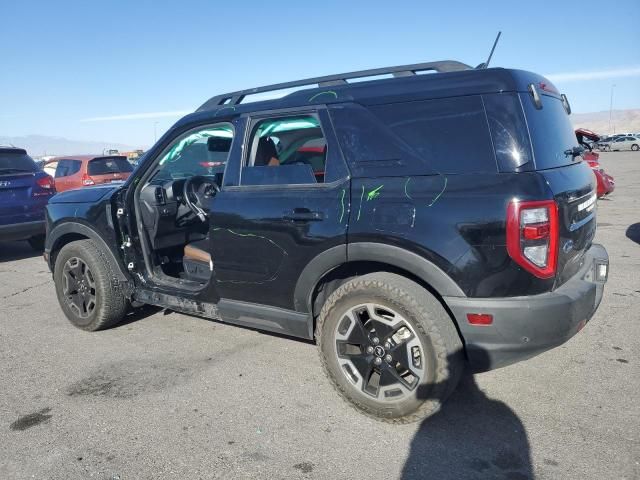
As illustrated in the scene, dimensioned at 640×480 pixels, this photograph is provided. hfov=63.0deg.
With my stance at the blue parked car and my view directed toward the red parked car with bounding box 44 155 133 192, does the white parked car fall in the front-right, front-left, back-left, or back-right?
front-right

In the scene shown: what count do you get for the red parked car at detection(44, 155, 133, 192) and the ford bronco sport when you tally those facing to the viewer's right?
0

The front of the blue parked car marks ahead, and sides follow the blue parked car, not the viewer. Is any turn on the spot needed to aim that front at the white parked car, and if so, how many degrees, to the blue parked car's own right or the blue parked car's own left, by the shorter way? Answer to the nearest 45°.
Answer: approximately 90° to the blue parked car's own right

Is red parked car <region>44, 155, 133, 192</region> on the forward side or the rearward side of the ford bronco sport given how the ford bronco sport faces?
on the forward side

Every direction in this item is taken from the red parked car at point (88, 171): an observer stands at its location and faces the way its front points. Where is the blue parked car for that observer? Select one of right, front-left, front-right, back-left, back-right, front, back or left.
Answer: back-left

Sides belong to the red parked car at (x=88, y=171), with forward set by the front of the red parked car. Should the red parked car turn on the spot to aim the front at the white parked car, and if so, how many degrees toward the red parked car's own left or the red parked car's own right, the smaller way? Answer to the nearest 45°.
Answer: approximately 135° to the red parked car's own right

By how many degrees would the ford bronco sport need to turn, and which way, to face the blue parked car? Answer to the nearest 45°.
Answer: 0° — it already faces it

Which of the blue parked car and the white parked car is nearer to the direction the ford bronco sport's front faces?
the blue parked car

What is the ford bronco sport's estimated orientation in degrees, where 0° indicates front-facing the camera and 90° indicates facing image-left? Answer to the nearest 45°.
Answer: approximately 135°

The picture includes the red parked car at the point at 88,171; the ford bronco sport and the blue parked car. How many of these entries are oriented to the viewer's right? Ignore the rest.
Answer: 0

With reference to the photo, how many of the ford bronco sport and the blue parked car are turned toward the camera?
0

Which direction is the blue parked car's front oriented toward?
away from the camera

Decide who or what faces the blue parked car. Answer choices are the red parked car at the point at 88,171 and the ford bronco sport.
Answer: the ford bronco sport

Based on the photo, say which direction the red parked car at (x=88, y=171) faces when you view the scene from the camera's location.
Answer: facing away from the viewer and to the left of the viewer

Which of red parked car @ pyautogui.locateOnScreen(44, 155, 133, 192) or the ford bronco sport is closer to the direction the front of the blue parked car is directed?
the red parked car
